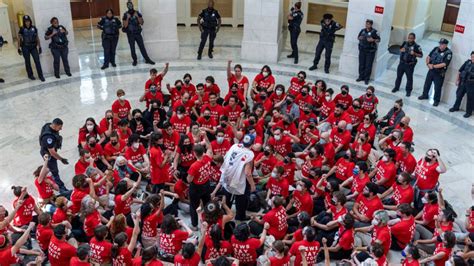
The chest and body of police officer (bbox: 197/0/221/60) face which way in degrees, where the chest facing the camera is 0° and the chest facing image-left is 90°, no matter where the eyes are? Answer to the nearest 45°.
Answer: approximately 0°

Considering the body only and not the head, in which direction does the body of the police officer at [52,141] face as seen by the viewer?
to the viewer's right

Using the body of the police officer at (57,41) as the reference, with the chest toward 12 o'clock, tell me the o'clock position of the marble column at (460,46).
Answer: The marble column is roughly at 10 o'clock from the police officer.

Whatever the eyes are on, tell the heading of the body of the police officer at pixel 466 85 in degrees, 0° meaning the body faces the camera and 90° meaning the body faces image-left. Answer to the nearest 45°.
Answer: approximately 45°

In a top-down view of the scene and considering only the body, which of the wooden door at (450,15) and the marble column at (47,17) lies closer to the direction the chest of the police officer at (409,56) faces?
the marble column

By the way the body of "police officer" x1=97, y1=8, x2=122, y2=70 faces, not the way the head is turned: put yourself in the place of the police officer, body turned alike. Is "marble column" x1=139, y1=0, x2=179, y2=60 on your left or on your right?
on your left

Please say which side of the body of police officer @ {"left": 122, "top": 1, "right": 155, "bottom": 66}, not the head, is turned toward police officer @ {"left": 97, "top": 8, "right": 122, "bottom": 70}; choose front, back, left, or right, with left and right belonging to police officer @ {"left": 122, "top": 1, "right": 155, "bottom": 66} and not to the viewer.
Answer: right

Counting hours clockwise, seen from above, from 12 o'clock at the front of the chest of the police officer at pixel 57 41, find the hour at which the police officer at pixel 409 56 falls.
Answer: the police officer at pixel 409 56 is roughly at 10 o'clock from the police officer at pixel 57 41.
